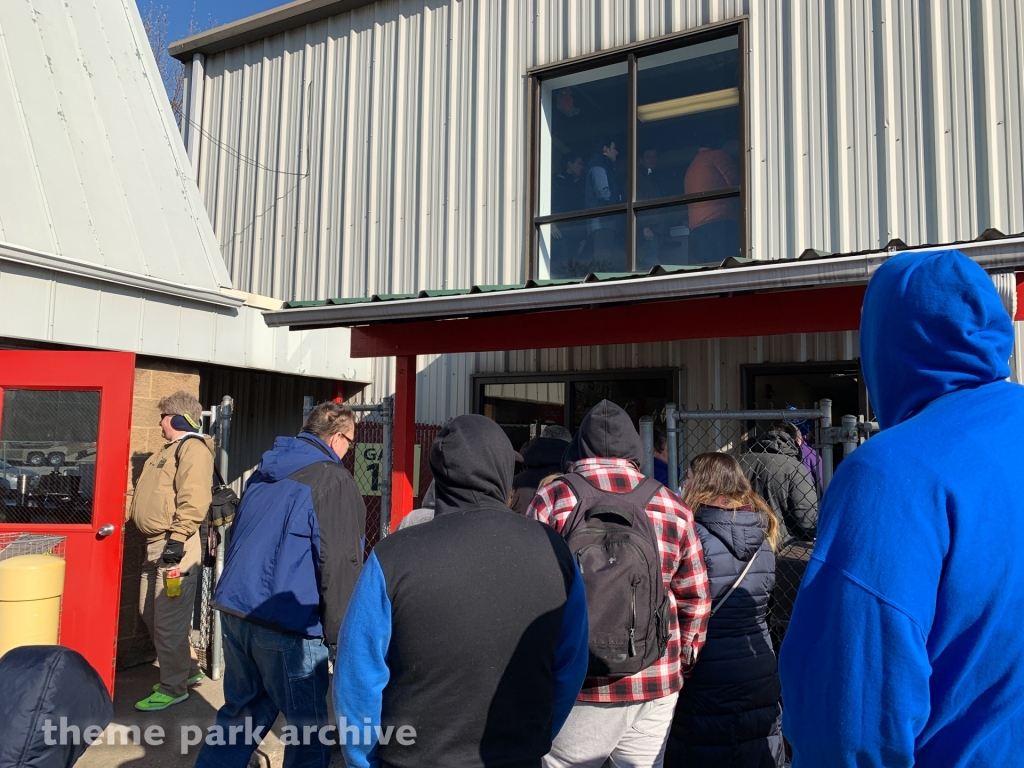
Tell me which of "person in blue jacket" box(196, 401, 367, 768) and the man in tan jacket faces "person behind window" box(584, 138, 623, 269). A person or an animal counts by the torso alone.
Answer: the person in blue jacket

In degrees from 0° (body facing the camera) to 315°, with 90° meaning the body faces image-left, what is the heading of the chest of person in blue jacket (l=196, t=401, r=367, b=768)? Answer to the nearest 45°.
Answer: approximately 225°

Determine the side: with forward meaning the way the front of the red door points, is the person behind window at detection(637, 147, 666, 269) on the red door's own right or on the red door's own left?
on the red door's own left

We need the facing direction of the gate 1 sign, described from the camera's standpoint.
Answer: facing the viewer

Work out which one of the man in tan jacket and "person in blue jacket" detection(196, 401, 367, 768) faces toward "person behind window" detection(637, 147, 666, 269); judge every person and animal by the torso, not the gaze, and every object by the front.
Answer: the person in blue jacket

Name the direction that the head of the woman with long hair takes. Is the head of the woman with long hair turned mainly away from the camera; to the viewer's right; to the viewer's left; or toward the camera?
away from the camera
